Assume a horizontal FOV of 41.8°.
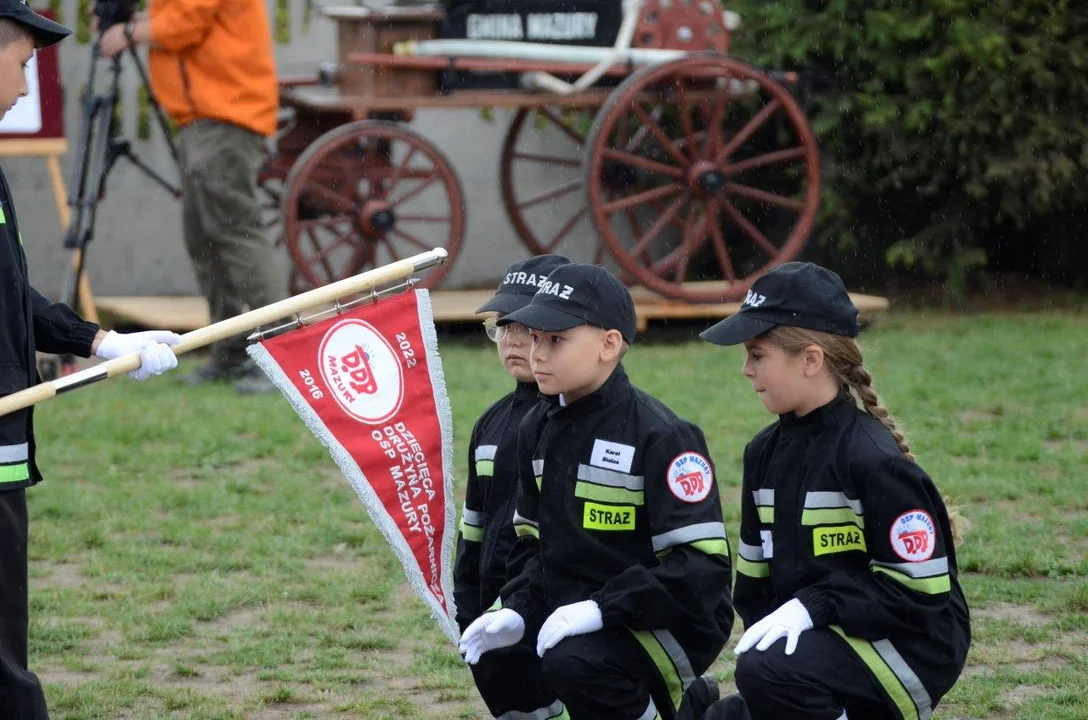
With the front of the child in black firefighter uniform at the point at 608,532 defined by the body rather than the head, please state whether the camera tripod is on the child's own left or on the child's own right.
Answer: on the child's own right

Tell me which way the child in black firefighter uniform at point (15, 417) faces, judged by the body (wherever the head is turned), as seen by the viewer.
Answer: to the viewer's right

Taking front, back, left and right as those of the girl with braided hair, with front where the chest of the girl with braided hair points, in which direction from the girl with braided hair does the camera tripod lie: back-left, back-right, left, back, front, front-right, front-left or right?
right

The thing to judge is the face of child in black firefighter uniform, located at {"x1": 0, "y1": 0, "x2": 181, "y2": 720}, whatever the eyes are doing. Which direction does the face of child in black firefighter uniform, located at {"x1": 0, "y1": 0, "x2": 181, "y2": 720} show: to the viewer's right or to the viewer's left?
to the viewer's right

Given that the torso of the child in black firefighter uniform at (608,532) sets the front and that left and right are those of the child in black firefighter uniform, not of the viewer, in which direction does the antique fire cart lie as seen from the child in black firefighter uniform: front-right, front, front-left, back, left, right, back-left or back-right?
back-right

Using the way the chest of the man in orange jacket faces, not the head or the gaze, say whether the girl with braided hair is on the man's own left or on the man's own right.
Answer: on the man's own left

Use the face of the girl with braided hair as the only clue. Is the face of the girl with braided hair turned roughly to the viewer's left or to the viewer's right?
to the viewer's left

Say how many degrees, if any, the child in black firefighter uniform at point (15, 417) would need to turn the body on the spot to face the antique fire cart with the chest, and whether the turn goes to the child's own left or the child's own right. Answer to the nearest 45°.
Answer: approximately 45° to the child's own left

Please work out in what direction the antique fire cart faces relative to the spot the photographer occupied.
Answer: facing to the left of the viewer

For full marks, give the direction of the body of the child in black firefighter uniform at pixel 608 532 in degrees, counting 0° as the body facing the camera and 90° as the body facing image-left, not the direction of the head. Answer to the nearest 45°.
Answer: approximately 45°

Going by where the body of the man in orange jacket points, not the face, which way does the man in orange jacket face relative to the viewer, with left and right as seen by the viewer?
facing to the left of the viewer
